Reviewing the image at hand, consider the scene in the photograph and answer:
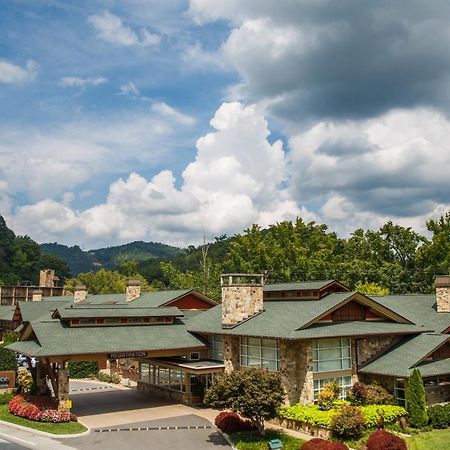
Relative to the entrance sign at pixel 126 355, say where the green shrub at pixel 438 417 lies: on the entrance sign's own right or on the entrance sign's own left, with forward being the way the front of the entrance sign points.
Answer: on the entrance sign's own left

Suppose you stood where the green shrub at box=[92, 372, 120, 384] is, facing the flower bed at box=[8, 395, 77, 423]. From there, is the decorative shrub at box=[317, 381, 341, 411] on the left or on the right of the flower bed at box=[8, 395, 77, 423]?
left

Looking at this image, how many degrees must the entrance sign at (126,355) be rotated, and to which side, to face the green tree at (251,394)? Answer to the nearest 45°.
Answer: approximately 45° to its left

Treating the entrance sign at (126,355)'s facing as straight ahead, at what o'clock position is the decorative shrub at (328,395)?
The decorative shrub is roughly at 10 o'clock from the entrance sign.

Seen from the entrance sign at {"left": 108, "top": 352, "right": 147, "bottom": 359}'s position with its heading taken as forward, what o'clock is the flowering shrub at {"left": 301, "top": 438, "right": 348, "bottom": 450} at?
The flowering shrub is roughly at 11 o'clock from the entrance sign.

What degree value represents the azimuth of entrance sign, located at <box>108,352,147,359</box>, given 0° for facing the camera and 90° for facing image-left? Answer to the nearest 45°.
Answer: approximately 0°

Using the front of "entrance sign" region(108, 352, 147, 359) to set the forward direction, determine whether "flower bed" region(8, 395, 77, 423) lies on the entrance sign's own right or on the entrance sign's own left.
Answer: on the entrance sign's own right

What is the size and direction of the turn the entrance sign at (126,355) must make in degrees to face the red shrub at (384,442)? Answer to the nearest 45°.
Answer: approximately 45° to its left
